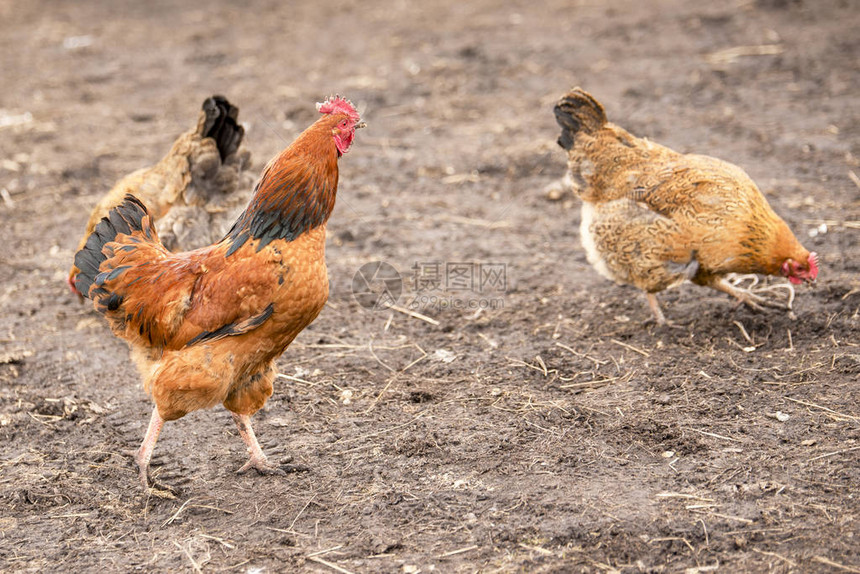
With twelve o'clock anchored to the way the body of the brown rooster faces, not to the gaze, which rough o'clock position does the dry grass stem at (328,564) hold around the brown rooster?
The dry grass stem is roughly at 3 o'clock from the brown rooster.

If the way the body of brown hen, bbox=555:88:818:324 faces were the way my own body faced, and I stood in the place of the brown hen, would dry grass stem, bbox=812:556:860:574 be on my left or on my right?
on my right

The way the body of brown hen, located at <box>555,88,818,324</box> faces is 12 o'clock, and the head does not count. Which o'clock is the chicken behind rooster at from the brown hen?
The chicken behind rooster is roughly at 6 o'clock from the brown hen.

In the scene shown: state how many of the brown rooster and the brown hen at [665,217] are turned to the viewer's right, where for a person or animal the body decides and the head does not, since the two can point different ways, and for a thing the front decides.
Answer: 2

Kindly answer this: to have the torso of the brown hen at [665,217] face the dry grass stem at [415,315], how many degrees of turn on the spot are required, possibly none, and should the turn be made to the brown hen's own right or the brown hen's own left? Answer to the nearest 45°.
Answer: approximately 180°

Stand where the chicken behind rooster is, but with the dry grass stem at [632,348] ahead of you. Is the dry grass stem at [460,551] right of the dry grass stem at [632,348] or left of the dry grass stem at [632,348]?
right

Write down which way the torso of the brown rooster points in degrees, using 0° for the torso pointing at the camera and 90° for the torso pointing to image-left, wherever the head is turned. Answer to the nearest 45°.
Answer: approximately 270°

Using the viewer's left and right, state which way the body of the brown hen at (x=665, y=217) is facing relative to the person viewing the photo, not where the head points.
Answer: facing to the right of the viewer
